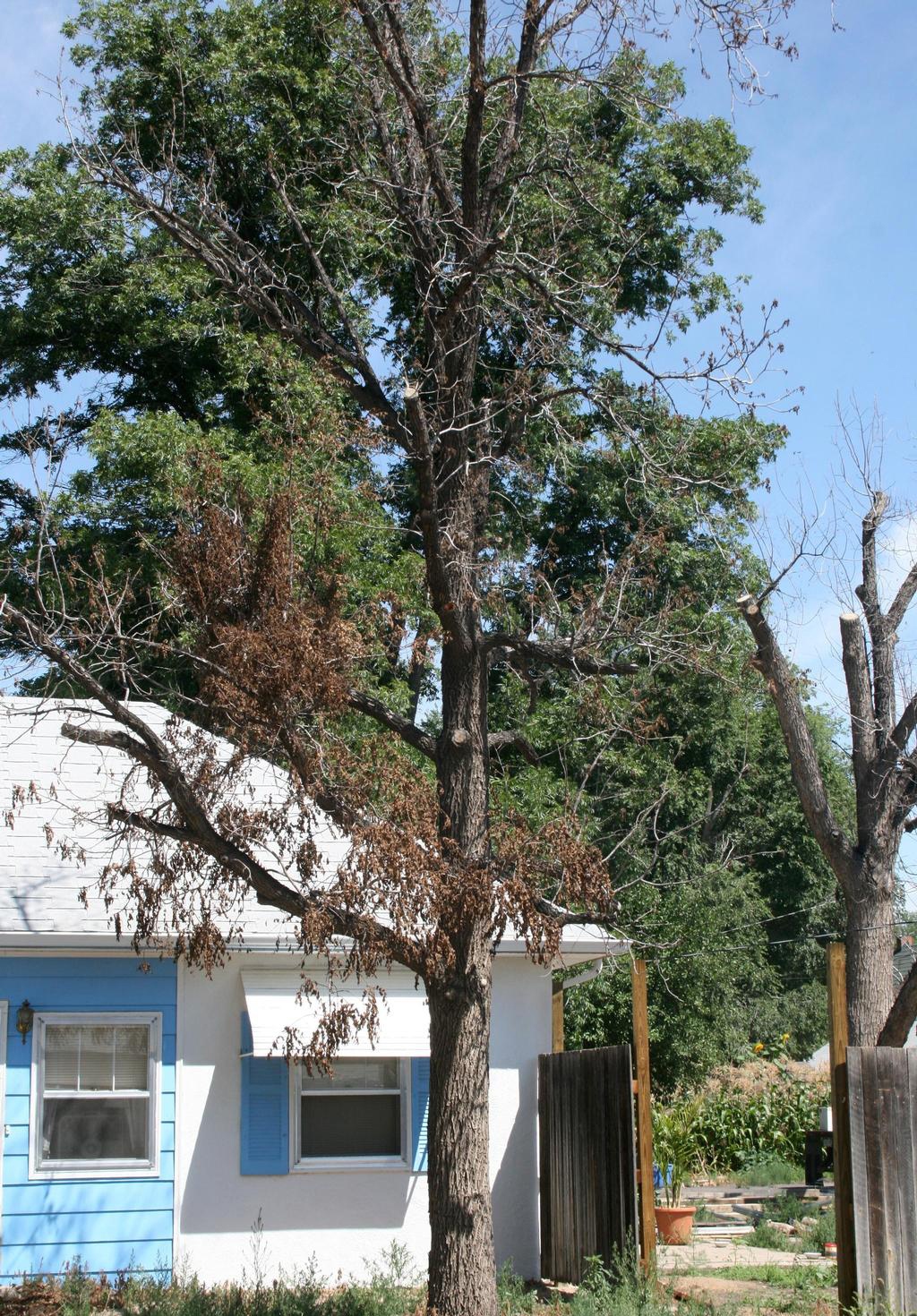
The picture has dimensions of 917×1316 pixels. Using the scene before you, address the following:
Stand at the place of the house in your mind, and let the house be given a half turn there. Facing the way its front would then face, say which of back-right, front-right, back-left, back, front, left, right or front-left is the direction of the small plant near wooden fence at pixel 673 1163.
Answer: front-right

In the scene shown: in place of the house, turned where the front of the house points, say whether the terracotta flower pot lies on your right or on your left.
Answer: on your left

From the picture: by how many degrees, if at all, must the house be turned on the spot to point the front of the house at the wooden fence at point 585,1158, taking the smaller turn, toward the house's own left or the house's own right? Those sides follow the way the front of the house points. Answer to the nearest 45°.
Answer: approximately 90° to the house's own left

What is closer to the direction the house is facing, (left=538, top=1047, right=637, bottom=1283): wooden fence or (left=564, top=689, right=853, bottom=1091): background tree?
the wooden fence

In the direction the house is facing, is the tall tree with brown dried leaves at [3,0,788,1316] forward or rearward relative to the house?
forward

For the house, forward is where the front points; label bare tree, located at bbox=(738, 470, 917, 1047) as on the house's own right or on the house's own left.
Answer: on the house's own left

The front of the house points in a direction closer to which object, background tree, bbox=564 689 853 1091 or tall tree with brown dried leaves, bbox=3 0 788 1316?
the tall tree with brown dried leaves

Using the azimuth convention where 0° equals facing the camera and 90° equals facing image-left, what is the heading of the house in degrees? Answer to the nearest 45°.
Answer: approximately 0°

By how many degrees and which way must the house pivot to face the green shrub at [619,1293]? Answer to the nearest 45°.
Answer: approximately 45° to its left
